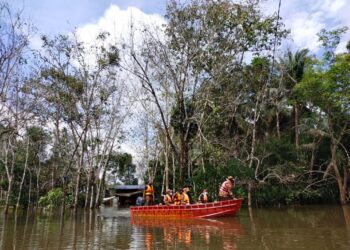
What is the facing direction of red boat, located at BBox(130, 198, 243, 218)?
to the viewer's right

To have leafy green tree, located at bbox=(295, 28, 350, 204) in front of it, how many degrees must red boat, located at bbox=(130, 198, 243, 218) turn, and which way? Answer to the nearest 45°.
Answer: approximately 45° to its left
